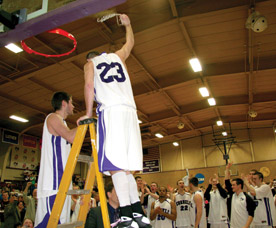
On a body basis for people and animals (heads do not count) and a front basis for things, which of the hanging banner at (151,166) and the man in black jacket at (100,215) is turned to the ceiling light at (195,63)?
the hanging banner

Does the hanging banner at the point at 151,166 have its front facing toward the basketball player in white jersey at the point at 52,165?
yes

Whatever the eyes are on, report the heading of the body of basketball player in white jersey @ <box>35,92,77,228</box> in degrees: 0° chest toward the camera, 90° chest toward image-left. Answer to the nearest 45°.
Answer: approximately 270°

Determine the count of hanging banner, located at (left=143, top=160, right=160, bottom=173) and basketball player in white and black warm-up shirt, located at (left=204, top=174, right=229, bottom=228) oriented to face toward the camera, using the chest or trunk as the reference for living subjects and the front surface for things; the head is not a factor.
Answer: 2

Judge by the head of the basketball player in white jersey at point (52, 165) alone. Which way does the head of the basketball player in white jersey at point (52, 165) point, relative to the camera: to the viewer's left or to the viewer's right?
to the viewer's right
